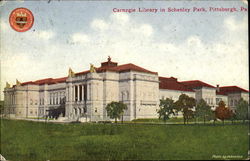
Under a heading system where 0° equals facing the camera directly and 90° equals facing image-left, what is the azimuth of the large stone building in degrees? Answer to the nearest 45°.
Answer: approximately 45°
